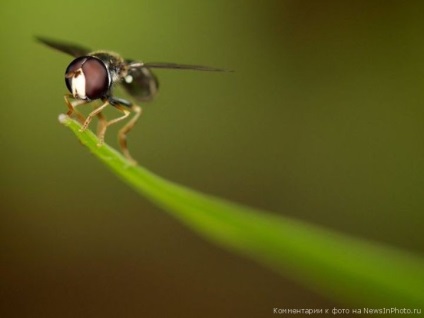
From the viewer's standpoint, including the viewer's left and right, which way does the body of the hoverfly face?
facing the viewer and to the left of the viewer
